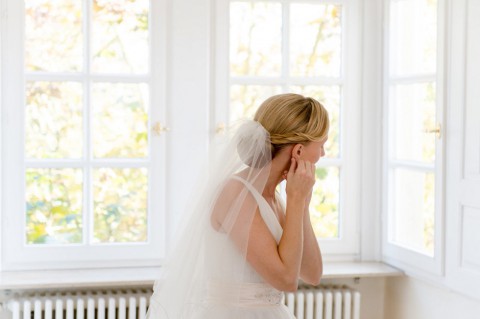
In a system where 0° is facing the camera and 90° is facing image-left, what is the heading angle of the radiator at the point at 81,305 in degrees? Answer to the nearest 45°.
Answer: approximately 0°

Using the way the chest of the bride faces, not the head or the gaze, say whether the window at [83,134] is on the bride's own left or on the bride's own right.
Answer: on the bride's own left

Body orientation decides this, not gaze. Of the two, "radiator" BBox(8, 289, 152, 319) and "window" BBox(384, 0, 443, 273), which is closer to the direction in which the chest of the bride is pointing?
the window

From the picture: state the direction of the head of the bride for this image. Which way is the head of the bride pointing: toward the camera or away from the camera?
away from the camera

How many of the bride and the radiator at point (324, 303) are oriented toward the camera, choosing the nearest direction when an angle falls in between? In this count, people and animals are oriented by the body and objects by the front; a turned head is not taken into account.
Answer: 1

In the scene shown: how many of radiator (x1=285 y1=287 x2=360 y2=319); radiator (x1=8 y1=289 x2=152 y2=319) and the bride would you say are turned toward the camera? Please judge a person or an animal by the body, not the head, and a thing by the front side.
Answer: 2

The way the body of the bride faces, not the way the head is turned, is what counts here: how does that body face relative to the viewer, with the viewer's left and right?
facing to the right of the viewer
